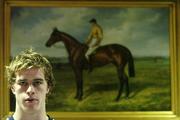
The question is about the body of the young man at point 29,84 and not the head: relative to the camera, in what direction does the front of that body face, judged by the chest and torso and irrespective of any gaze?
toward the camera

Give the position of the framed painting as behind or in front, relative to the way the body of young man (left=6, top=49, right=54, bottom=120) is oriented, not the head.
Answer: behind

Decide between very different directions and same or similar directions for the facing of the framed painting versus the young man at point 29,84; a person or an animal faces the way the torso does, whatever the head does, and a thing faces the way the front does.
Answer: same or similar directions

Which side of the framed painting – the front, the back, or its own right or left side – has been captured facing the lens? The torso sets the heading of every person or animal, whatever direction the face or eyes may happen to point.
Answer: front

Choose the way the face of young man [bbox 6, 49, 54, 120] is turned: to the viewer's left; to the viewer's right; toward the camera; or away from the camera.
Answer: toward the camera

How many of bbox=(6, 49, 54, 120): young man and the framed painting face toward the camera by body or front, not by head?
2

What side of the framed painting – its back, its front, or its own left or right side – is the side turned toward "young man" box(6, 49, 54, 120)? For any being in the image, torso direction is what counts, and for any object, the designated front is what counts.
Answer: front
